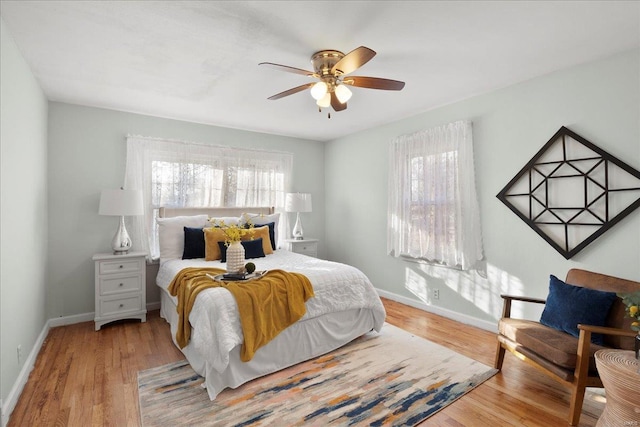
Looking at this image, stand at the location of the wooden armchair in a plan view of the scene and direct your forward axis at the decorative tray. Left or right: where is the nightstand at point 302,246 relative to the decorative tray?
right

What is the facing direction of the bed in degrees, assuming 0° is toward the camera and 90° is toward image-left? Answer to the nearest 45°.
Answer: approximately 315°

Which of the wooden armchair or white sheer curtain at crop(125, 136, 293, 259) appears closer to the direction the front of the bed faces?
the wooden armchair

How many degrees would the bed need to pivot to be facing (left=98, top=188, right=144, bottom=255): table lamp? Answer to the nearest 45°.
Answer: approximately 180°

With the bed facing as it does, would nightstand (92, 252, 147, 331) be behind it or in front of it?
behind
